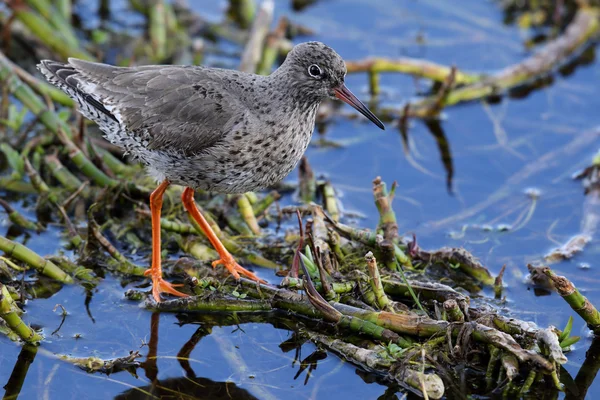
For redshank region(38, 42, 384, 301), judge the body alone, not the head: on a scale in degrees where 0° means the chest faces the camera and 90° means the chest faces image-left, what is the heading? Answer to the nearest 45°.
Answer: approximately 270°

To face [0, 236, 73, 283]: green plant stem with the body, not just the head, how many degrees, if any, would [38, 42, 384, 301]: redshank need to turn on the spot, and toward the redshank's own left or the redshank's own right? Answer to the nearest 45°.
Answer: approximately 135° to the redshank's own left
